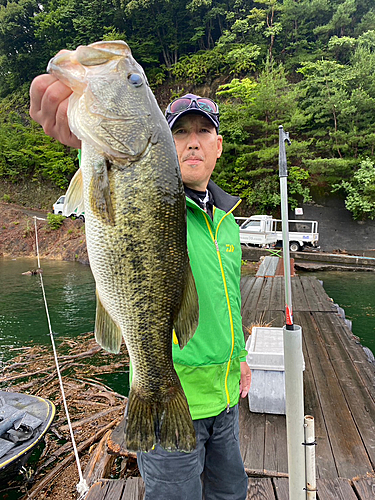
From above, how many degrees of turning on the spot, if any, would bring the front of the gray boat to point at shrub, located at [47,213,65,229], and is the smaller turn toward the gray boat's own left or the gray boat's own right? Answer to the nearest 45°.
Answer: approximately 45° to the gray boat's own left

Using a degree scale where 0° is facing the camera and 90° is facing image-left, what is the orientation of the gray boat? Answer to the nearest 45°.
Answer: approximately 225°

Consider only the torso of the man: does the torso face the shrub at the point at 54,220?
no

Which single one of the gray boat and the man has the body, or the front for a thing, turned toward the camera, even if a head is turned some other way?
the man

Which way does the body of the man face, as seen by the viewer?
toward the camera

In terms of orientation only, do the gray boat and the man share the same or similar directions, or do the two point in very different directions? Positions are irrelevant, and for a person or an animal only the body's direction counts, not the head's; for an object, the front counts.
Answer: very different directions

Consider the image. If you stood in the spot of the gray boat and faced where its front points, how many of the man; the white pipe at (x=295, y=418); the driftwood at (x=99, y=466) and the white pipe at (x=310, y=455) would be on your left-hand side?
0

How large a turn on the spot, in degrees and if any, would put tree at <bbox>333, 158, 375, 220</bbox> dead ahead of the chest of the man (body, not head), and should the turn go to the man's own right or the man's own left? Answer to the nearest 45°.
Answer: approximately 135° to the man's own left

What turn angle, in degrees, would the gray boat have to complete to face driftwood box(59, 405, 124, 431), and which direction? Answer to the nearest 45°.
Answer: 0° — it already faces it

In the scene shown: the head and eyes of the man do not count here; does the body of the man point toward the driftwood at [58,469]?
no

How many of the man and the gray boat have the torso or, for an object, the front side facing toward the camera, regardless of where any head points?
1

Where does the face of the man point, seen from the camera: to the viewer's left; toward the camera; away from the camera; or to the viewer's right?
toward the camera

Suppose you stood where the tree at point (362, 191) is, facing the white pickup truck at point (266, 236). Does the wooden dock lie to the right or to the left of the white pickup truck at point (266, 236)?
left
